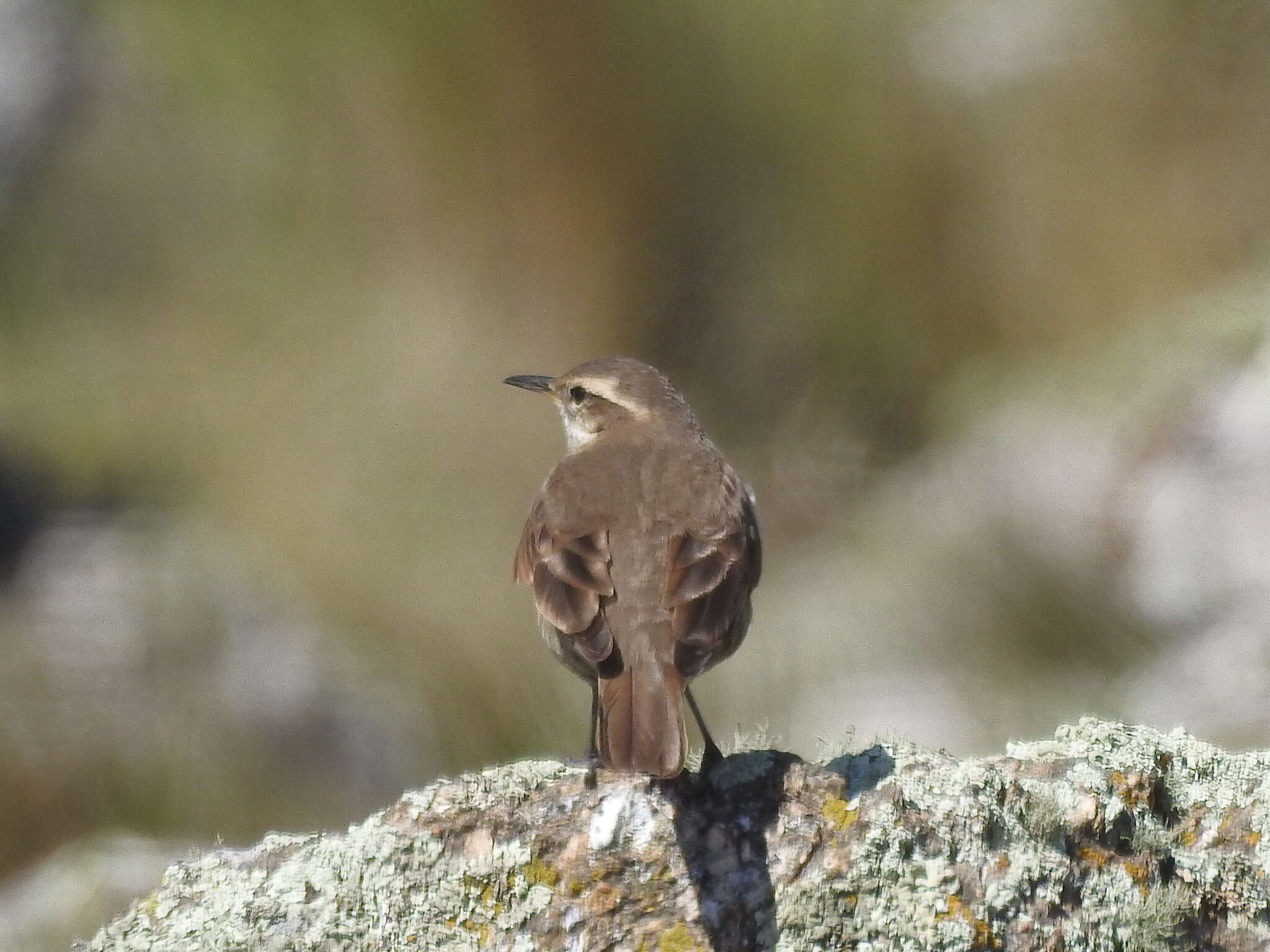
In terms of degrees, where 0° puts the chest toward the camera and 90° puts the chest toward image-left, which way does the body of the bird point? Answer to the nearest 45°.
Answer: approximately 180°
